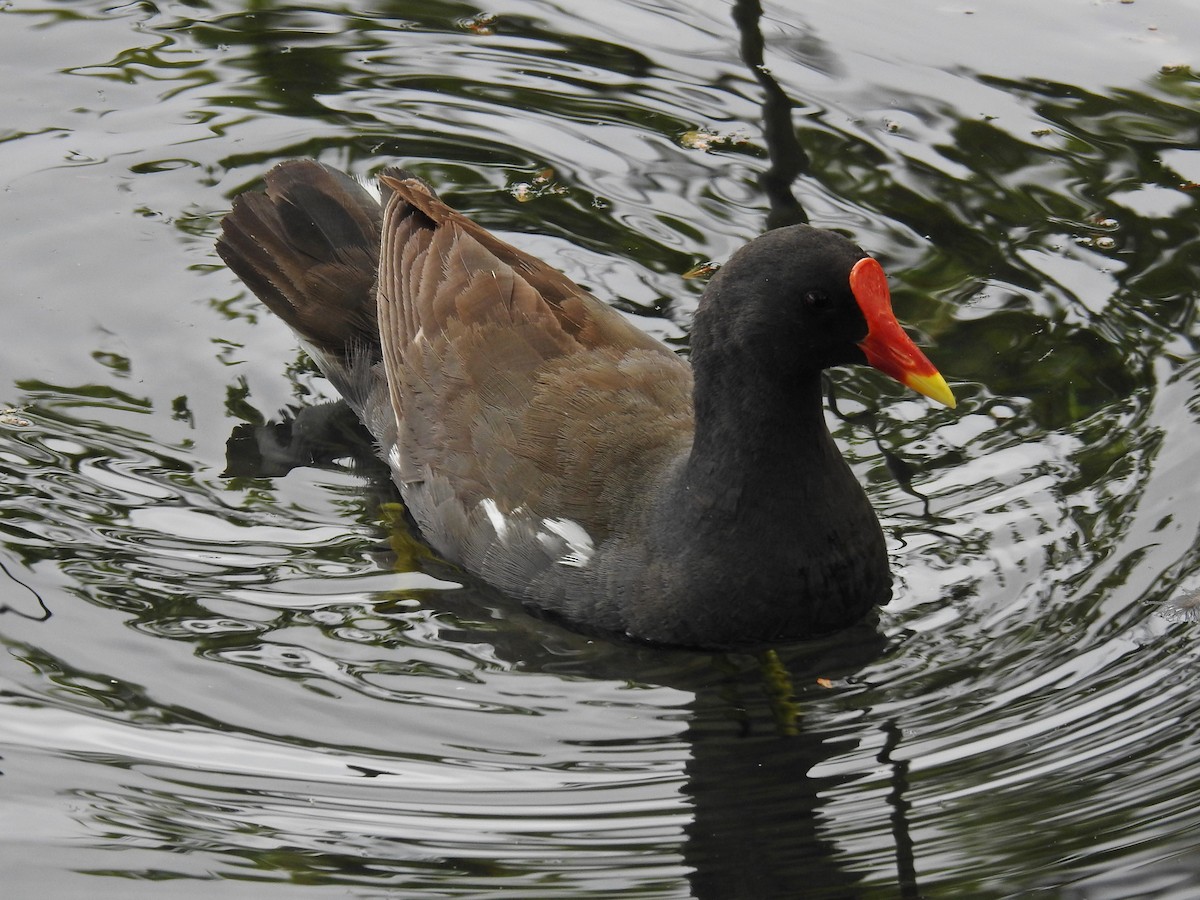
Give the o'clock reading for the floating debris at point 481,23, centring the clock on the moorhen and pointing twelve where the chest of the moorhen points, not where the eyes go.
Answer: The floating debris is roughly at 7 o'clock from the moorhen.

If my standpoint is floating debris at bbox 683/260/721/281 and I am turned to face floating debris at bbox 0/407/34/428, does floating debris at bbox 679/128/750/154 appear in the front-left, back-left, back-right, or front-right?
back-right

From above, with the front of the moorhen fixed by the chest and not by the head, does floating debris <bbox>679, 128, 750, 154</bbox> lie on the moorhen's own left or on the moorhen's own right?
on the moorhen's own left

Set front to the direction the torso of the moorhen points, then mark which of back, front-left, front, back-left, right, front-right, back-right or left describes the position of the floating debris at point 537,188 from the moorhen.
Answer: back-left

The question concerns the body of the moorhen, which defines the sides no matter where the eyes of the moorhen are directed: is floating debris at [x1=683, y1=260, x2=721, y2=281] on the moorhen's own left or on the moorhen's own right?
on the moorhen's own left

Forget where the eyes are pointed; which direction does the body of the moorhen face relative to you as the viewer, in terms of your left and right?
facing the viewer and to the right of the viewer
